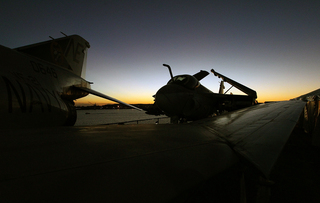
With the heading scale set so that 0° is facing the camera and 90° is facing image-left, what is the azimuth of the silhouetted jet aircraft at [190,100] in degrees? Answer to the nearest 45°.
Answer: approximately 45°

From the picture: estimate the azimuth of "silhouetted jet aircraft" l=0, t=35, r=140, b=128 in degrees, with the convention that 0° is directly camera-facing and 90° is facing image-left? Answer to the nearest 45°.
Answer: approximately 45°
